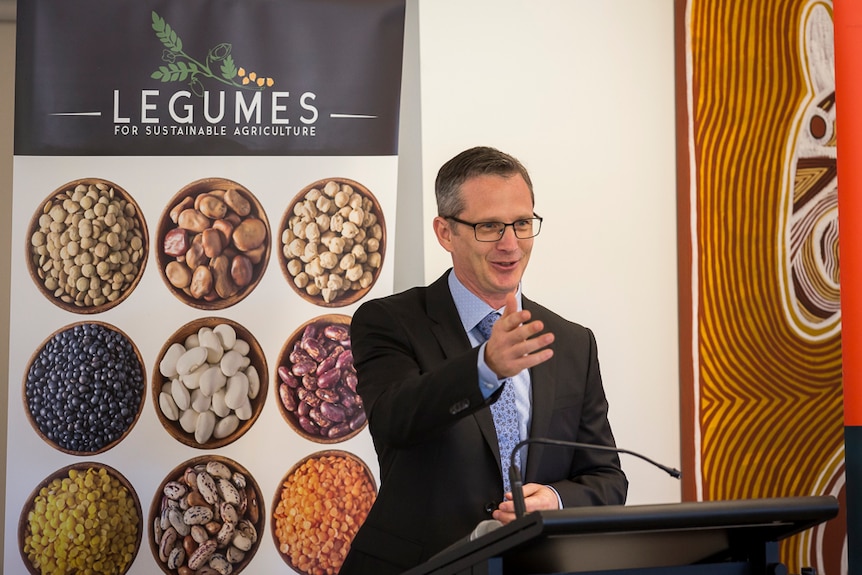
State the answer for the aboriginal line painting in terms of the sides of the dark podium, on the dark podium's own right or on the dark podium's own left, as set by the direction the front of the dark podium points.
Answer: on the dark podium's own left

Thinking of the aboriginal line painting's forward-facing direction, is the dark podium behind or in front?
in front

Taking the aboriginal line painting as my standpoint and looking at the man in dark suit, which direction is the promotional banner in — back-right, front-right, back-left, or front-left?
front-right

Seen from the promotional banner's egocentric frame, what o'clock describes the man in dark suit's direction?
The man in dark suit is roughly at 11 o'clock from the promotional banner.

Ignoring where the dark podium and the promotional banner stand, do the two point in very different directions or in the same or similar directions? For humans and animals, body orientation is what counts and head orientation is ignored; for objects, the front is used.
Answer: same or similar directions

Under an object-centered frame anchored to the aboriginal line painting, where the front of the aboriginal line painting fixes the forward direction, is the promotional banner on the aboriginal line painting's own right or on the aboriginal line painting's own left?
on the aboriginal line painting's own right

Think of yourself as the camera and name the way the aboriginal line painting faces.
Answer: facing the viewer

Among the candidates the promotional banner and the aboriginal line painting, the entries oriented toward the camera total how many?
2

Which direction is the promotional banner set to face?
toward the camera

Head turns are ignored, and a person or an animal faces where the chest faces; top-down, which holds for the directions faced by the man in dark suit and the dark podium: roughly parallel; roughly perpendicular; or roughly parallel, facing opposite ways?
roughly parallel

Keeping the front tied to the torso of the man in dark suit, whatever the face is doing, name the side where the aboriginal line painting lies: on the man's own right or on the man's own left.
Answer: on the man's own left
